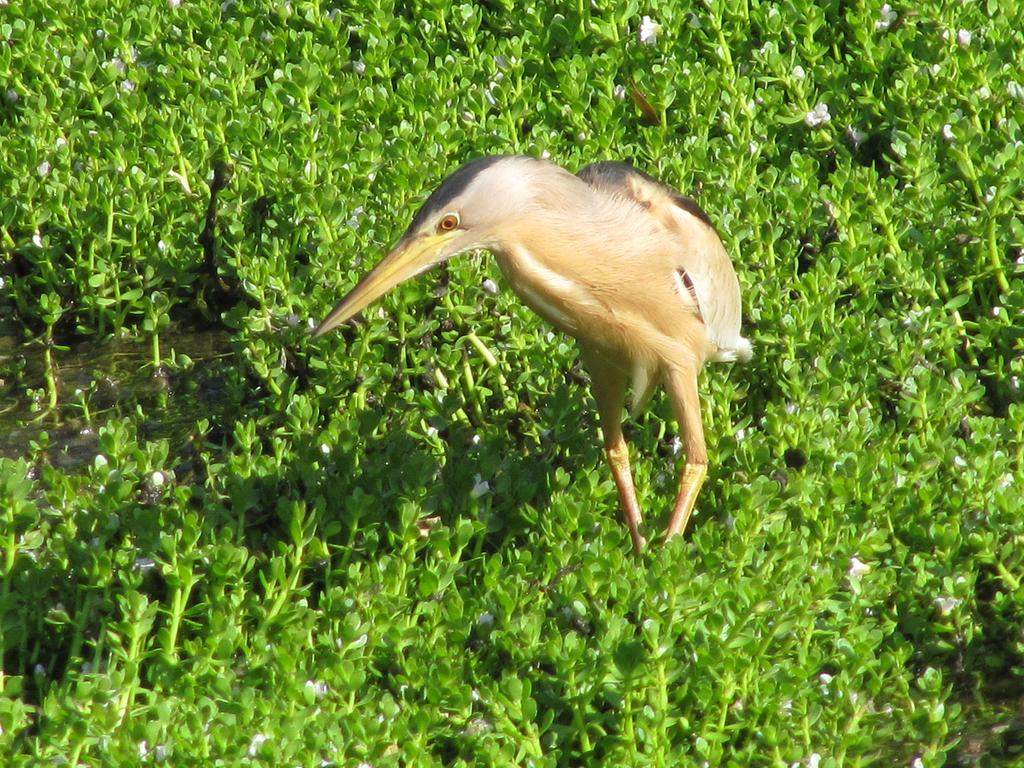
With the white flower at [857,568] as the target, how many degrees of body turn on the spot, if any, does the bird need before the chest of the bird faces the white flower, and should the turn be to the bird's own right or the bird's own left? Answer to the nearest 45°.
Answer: approximately 90° to the bird's own left

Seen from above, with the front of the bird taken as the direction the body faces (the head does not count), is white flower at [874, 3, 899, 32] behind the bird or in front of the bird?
behind

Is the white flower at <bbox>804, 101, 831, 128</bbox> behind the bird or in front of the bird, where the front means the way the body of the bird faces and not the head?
behind

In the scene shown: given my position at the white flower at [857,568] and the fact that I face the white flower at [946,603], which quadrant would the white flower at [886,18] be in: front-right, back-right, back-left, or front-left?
back-left

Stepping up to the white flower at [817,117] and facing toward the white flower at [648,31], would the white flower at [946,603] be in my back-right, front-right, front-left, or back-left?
back-left

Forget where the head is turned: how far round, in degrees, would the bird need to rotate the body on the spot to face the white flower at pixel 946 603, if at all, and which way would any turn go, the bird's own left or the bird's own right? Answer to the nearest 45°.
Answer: approximately 90° to the bird's own left

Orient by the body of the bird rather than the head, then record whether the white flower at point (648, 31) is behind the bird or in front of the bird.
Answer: behind

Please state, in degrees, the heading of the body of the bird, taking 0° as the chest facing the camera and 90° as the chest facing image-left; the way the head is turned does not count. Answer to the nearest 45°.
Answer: approximately 45°
